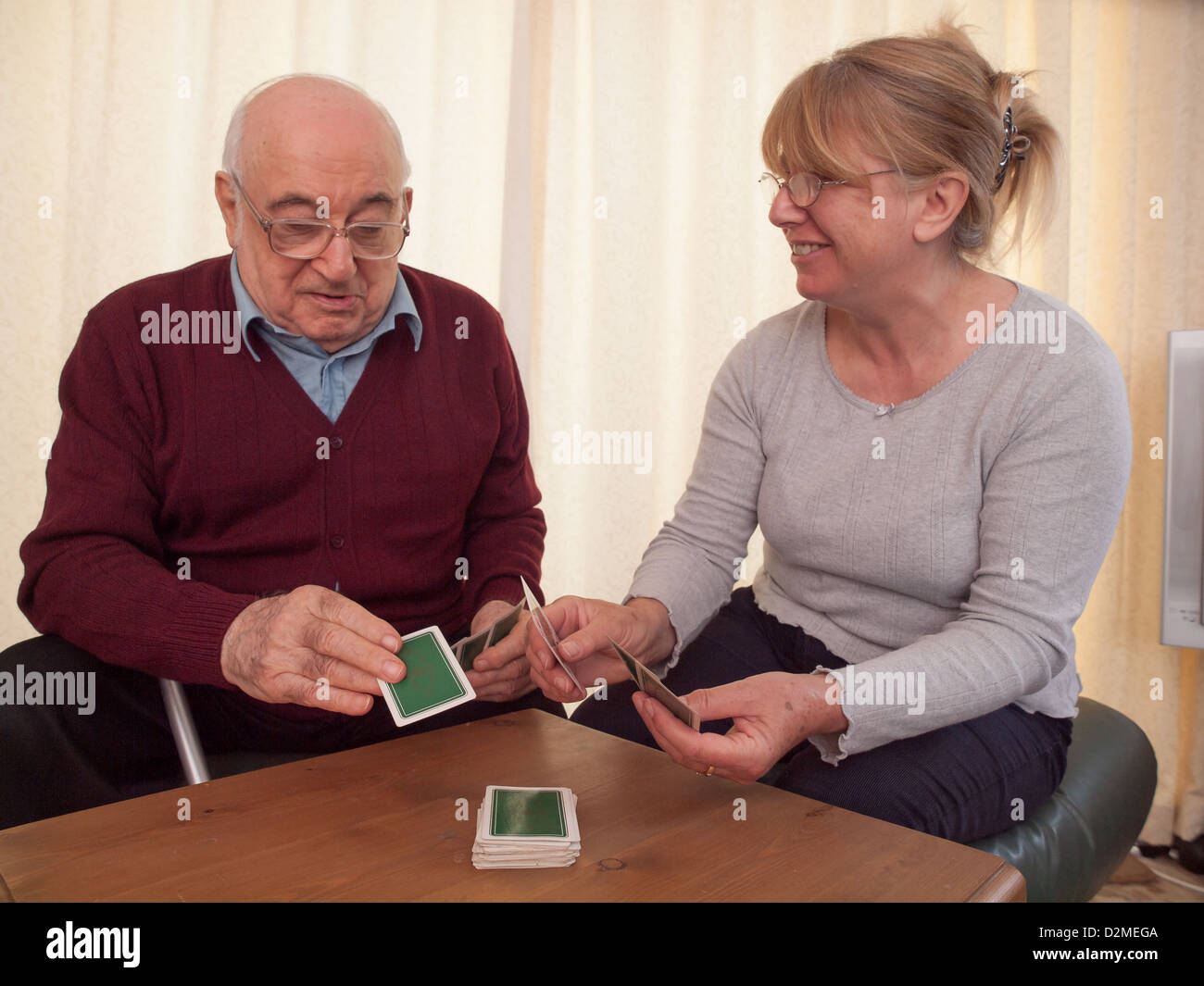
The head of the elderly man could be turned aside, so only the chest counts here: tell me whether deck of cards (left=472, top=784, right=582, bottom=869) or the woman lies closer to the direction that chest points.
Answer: the deck of cards

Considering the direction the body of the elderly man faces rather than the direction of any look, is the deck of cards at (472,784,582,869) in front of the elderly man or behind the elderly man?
in front

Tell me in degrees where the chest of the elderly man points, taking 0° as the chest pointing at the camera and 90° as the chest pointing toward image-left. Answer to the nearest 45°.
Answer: approximately 0°

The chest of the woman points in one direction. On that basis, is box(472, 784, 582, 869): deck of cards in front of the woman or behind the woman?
in front

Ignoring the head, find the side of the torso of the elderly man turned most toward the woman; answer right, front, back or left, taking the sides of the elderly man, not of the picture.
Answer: left

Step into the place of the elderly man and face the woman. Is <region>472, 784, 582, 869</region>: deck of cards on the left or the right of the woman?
right

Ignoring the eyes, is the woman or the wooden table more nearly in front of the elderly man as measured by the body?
the wooden table

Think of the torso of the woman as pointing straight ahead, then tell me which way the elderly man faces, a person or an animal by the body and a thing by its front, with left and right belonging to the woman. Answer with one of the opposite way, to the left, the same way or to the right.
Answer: to the left

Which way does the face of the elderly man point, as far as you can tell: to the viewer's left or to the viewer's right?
to the viewer's right

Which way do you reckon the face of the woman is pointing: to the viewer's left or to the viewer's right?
to the viewer's left
